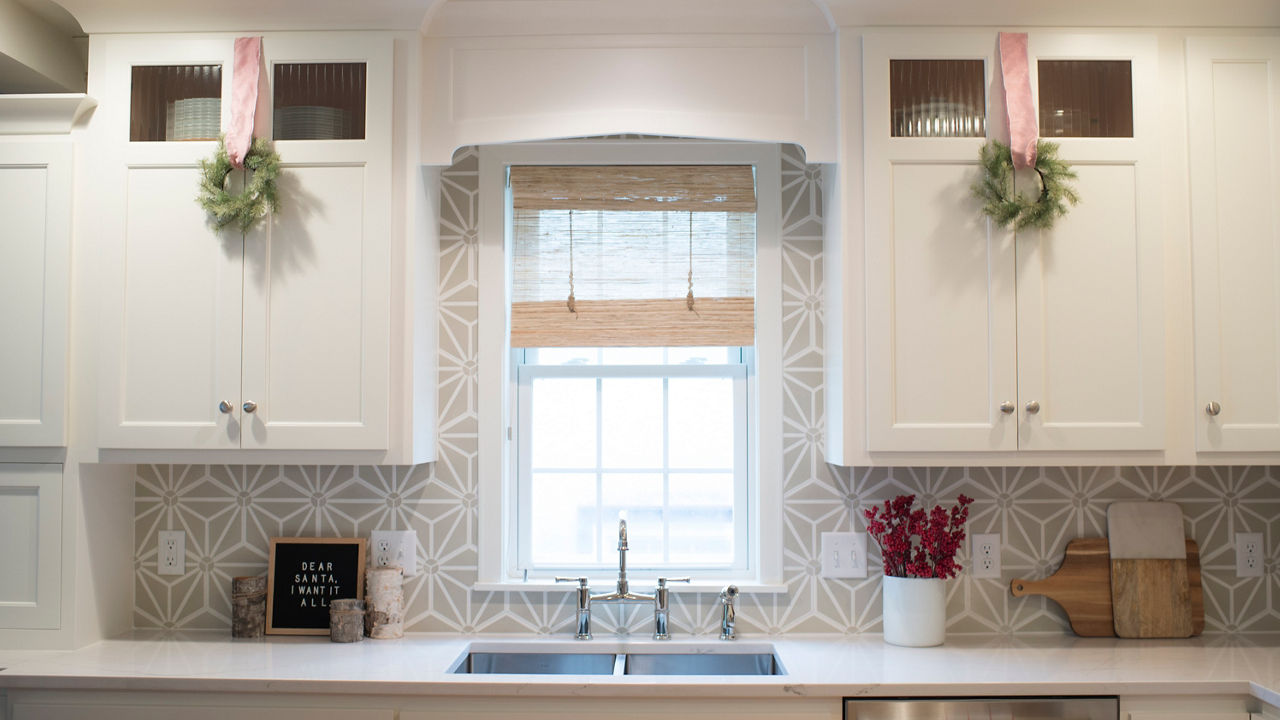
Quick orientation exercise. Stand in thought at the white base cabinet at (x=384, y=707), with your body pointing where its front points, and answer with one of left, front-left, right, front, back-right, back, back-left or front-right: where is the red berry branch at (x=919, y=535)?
left

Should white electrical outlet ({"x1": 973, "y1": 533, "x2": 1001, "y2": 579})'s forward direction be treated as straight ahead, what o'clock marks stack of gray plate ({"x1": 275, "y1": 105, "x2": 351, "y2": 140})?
The stack of gray plate is roughly at 2 o'clock from the white electrical outlet.

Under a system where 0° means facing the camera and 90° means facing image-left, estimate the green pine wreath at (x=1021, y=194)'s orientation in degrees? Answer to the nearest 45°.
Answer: approximately 0°

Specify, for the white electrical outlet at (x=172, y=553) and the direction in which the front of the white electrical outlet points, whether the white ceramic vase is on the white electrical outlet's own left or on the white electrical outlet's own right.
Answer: on the white electrical outlet's own left
